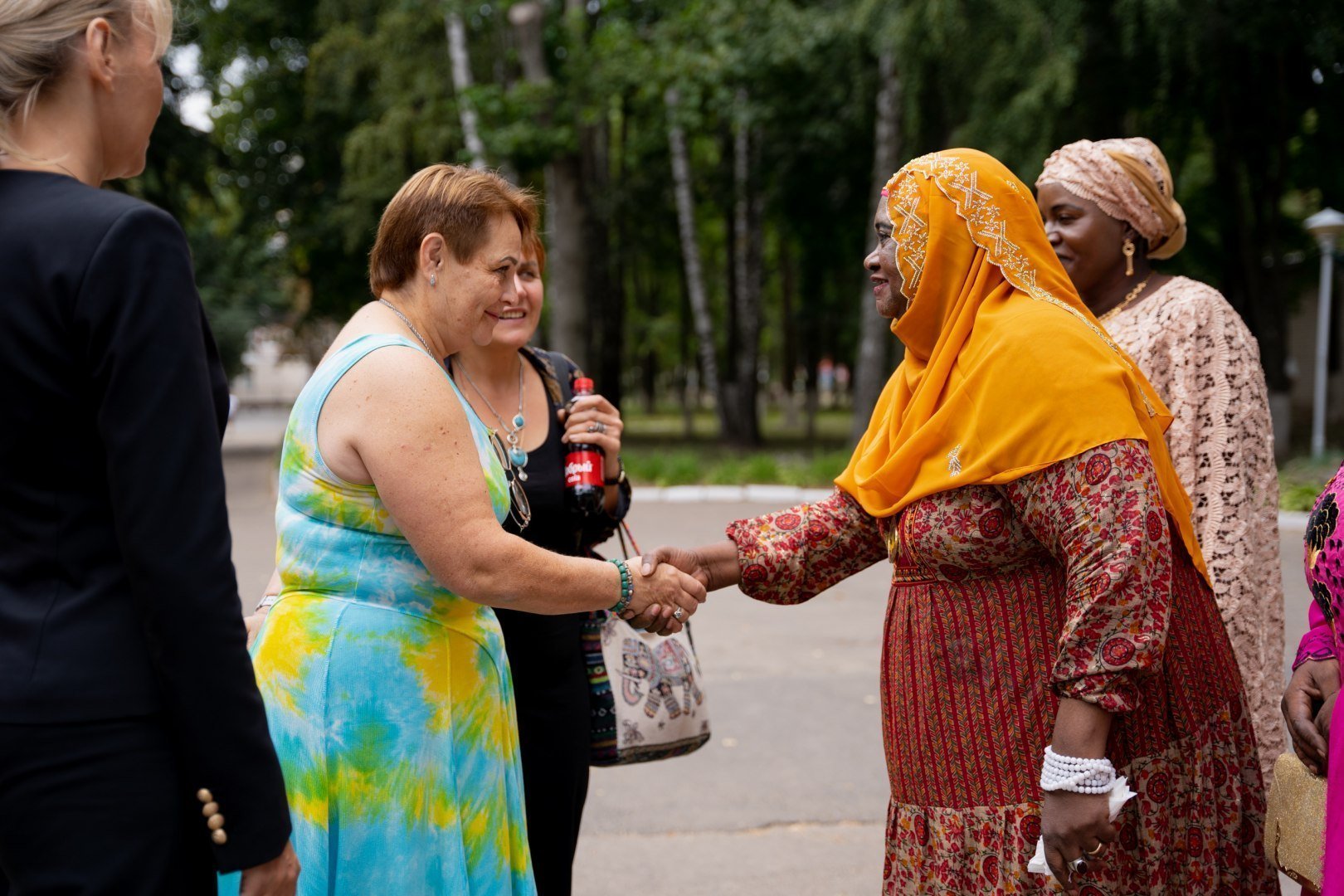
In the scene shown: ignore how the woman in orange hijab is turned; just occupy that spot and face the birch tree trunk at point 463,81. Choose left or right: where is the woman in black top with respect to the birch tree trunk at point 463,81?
left

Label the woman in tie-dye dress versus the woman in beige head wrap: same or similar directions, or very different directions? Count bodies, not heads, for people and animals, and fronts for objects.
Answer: very different directions

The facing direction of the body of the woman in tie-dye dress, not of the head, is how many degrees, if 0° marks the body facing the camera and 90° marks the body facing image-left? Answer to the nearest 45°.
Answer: approximately 270°

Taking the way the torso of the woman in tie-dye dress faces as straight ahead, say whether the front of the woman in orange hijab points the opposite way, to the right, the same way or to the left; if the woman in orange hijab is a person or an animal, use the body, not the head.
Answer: the opposite way

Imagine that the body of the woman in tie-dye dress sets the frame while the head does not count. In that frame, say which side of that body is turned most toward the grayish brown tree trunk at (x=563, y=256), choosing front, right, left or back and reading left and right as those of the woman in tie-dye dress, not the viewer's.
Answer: left

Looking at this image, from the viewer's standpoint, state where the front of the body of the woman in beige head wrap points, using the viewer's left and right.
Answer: facing the viewer and to the left of the viewer

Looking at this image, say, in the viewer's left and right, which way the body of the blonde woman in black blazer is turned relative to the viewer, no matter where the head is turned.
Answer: facing away from the viewer and to the right of the viewer

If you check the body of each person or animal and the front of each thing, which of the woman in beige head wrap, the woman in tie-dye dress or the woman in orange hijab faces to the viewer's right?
the woman in tie-dye dress

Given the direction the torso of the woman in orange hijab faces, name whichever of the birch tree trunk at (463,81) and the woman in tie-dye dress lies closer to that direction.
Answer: the woman in tie-dye dress

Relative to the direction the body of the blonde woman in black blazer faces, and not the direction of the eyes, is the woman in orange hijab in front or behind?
in front

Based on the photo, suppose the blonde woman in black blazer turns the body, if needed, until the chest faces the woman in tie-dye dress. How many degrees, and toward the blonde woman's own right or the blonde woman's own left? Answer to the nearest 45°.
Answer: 0° — they already face them

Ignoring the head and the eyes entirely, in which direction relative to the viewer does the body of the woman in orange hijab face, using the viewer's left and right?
facing to the left of the viewer

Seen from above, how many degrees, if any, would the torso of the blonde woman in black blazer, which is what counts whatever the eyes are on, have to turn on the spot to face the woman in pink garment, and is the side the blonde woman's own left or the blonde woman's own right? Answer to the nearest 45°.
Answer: approximately 45° to the blonde woman's own right

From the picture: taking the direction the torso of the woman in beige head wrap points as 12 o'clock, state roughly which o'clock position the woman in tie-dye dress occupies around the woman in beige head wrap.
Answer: The woman in tie-dye dress is roughly at 12 o'clock from the woman in beige head wrap.

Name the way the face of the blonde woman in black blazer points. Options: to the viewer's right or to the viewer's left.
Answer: to the viewer's right
